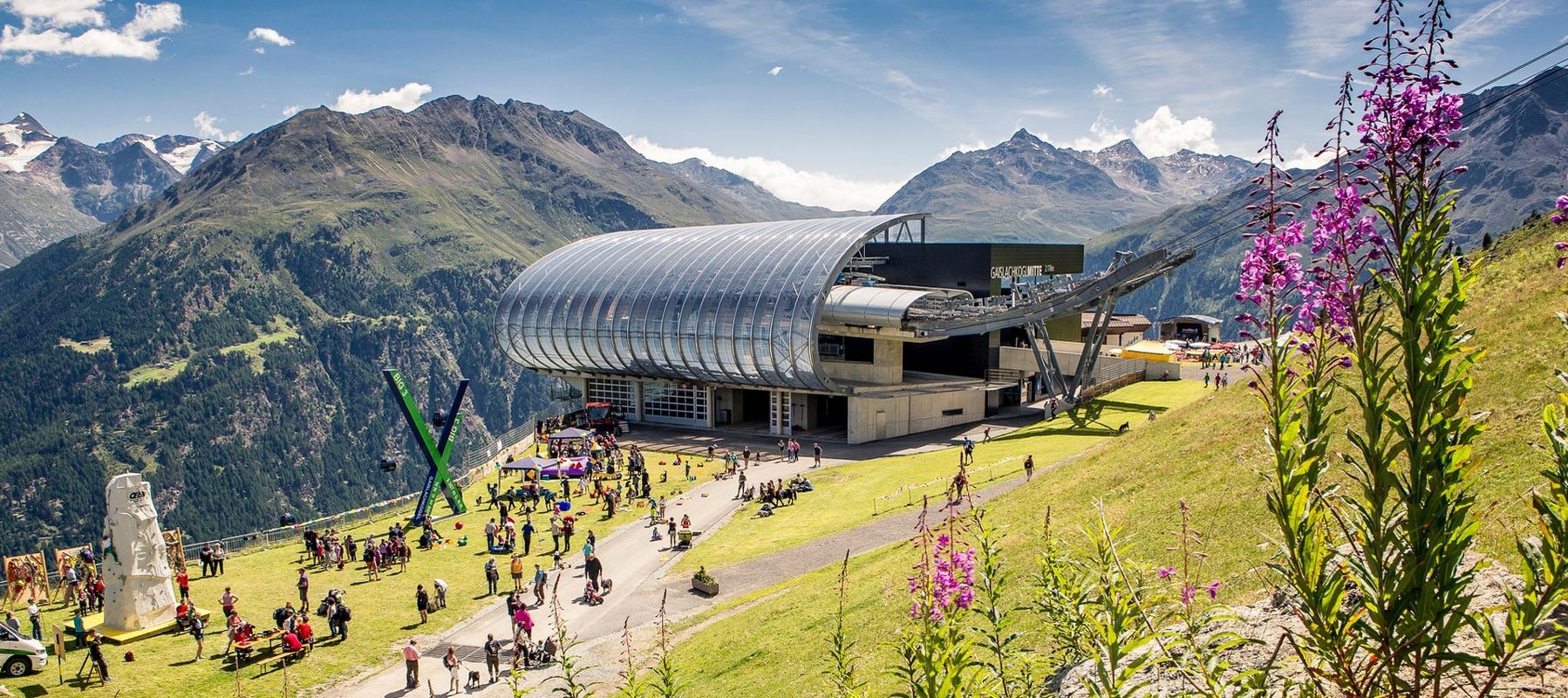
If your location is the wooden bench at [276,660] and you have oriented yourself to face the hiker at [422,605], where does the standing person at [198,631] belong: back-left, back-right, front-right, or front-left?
back-left

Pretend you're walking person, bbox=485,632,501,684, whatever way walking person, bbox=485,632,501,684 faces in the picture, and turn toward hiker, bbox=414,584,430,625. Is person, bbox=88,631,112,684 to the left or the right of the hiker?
left

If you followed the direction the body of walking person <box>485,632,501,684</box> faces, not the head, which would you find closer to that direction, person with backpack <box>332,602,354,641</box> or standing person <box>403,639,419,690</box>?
the person with backpack

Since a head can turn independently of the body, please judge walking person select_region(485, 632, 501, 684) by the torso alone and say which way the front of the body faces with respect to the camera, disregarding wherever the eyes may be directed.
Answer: away from the camera
